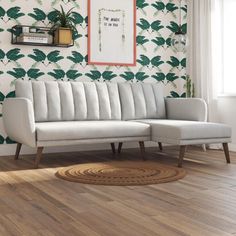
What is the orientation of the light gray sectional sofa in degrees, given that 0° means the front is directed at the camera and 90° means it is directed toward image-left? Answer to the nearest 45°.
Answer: approximately 315°

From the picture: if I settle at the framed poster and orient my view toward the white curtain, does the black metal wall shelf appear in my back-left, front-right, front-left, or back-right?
back-right

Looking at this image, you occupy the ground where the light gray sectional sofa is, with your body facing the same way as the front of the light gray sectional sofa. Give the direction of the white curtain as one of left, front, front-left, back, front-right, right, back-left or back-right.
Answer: left

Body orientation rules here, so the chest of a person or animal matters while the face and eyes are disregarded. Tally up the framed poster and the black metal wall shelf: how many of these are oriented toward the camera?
2

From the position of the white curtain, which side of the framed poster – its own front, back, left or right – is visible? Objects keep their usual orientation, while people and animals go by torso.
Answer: left

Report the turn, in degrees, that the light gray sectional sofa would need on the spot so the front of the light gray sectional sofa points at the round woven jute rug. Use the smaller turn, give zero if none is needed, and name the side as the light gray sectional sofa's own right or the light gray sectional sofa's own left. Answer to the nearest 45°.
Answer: approximately 45° to the light gray sectional sofa's own right

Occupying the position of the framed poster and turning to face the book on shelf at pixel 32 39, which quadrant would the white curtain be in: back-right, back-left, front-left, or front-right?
back-left

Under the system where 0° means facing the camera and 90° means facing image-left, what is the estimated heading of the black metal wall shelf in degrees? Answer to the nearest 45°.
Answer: approximately 0°

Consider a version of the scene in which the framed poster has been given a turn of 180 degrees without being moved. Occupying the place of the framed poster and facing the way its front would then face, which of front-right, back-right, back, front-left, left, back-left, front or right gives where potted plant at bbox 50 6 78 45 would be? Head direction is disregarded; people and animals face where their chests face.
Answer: back-left

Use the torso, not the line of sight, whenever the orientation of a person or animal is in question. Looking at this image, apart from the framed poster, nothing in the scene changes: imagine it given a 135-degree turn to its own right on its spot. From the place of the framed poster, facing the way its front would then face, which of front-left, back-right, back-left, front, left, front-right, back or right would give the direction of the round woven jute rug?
back-left

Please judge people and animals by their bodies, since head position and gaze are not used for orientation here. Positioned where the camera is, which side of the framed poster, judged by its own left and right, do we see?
front

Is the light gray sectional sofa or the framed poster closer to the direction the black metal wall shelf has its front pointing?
the light gray sectional sofa
